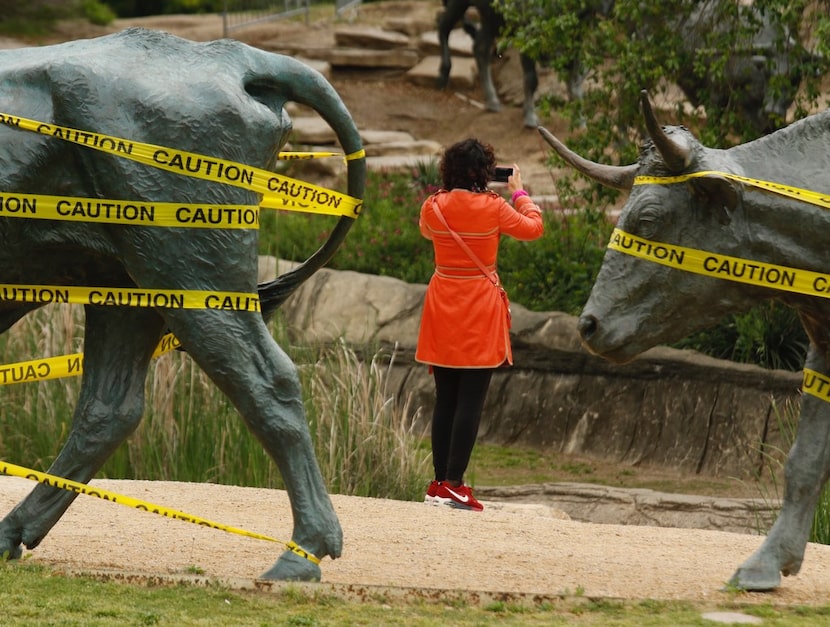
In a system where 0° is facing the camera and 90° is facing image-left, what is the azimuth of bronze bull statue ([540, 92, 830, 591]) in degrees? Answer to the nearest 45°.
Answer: approximately 90°

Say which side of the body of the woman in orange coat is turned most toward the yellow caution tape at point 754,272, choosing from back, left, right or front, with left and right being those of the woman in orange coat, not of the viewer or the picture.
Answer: right

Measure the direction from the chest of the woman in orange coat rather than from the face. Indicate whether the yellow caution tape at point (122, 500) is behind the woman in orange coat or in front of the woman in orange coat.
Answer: behind

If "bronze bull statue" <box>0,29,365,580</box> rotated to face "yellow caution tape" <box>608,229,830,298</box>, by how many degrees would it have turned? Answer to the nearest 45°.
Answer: approximately 180°

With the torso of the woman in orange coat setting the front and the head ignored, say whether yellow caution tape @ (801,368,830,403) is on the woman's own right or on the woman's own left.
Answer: on the woman's own right

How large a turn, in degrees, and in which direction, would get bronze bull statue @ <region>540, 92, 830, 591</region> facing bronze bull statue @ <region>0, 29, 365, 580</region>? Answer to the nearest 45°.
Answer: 0° — it already faces it

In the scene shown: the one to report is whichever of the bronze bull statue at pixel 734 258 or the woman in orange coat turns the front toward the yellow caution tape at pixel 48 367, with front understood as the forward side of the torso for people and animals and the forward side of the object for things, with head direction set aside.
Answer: the bronze bull statue

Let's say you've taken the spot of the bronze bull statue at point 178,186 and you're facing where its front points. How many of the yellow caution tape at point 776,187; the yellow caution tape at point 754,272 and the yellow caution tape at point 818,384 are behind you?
3

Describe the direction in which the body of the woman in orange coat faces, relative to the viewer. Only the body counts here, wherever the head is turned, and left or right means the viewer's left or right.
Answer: facing away from the viewer and to the right of the viewer

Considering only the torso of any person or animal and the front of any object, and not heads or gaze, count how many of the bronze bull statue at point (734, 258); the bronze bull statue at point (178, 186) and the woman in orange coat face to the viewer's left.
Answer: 2

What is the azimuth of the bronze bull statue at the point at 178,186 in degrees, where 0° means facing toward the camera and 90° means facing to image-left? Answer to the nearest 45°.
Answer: approximately 90°

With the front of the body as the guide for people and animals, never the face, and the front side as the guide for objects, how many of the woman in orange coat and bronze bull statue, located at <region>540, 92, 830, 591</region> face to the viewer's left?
1

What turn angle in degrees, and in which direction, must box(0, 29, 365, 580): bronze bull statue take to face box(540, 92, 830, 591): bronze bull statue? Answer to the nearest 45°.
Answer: approximately 180°

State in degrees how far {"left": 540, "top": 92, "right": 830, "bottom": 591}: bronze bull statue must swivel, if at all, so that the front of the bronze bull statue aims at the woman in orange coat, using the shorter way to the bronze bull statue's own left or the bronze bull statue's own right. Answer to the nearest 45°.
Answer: approximately 45° to the bronze bull statue's own right

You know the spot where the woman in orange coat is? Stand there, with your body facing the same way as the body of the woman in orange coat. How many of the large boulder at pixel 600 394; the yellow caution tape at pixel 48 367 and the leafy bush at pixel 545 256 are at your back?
1
